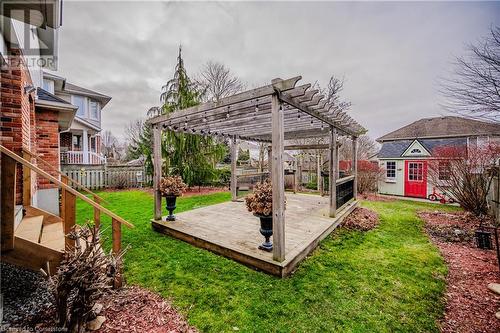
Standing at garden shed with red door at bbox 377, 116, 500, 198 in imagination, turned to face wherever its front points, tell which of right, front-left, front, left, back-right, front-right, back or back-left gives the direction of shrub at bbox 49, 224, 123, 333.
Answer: front

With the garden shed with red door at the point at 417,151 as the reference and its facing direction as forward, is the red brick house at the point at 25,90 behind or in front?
in front

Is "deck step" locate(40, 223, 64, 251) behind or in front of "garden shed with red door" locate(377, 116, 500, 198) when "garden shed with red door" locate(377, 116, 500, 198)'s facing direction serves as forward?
in front

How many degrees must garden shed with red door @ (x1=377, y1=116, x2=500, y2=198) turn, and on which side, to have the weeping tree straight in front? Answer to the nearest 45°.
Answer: approximately 45° to its right

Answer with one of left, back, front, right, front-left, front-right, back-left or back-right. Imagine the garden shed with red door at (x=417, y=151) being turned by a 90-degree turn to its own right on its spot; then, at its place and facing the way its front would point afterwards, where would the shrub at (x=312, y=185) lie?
front-left

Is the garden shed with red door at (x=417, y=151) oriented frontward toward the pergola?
yes

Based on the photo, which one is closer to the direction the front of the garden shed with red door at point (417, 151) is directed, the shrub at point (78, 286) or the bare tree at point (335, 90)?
the shrub

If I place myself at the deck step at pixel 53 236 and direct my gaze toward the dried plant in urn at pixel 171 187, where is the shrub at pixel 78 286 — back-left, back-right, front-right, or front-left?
back-right

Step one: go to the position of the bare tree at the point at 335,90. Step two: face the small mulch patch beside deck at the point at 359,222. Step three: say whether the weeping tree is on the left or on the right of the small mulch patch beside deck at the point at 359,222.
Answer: right

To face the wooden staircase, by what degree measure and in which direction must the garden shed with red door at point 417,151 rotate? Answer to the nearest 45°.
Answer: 0° — it already faces it

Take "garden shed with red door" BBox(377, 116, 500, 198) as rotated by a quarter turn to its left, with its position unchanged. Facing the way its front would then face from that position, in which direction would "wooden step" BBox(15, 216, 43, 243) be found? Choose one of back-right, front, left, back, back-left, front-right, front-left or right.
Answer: right

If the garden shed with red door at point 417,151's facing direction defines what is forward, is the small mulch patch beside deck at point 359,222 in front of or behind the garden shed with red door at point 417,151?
in front

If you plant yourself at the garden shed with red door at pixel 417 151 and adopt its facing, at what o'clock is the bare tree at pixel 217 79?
The bare tree is roughly at 2 o'clock from the garden shed with red door.

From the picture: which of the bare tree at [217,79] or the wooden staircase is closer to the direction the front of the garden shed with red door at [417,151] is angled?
the wooden staircase

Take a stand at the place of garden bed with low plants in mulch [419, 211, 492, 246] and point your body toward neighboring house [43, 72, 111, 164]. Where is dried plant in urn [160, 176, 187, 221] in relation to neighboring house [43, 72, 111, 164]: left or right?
left

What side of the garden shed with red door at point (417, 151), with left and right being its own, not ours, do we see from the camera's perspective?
front

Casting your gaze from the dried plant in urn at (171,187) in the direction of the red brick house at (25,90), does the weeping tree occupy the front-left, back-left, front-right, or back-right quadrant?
back-right

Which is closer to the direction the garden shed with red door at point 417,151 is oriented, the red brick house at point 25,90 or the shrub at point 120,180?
the red brick house

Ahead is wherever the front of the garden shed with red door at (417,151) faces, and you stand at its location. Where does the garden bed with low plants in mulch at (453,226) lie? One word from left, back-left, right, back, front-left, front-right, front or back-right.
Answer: front
